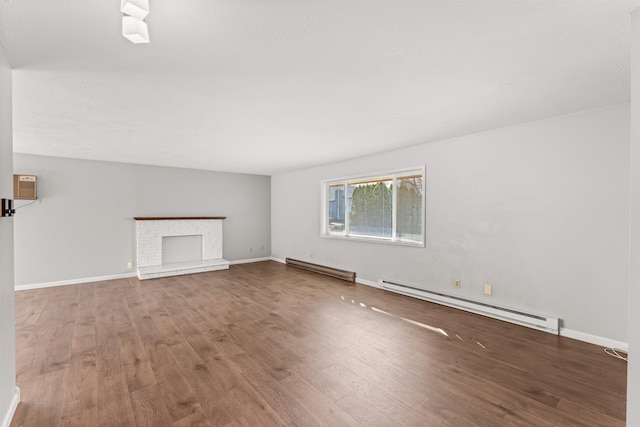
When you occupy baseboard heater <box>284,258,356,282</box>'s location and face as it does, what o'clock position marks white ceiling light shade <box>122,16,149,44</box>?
The white ceiling light shade is roughly at 11 o'clock from the baseboard heater.

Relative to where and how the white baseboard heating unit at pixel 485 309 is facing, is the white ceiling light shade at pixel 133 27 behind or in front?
in front

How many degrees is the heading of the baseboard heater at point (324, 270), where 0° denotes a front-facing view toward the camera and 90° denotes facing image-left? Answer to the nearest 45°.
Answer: approximately 45°

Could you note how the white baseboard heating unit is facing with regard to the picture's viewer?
facing the viewer and to the left of the viewer

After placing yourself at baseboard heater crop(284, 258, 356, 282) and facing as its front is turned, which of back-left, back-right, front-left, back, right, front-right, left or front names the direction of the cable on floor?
left

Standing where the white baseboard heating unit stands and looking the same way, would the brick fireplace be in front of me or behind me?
in front

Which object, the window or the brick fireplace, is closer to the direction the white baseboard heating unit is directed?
the brick fireplace

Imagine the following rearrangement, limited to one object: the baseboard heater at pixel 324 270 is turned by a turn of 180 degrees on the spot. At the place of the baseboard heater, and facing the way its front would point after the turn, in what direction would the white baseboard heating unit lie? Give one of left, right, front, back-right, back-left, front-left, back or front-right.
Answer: right

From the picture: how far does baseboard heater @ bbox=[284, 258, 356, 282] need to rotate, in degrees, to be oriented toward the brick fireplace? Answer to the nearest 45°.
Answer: approximately 45° to its right

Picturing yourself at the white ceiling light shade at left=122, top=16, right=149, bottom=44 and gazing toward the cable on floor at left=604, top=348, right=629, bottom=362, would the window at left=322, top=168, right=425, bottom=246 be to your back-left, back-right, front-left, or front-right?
front-left
